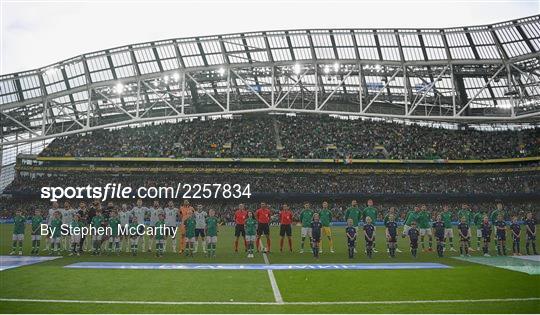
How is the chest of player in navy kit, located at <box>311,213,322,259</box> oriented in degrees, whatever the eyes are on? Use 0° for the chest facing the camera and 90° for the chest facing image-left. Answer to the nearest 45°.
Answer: approximately 0°

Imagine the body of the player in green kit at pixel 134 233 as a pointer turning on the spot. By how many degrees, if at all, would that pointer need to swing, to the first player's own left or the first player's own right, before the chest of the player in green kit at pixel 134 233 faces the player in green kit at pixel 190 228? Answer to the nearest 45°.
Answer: approximately 90° to the first player's own left

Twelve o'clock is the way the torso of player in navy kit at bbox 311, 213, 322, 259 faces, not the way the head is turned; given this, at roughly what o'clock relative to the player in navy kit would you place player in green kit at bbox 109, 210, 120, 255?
The player in green kit is roughly at 3 o'clock from the player in navy kit.

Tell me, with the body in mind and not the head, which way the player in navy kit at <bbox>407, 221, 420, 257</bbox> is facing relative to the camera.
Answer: toward the camera

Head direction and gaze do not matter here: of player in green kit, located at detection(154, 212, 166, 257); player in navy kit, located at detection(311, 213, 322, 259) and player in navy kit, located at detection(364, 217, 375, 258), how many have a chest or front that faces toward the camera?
3

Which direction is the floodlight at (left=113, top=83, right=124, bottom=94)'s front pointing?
toward the camera

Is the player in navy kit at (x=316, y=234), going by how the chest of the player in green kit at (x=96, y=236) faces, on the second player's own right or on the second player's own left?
on the second player's own left

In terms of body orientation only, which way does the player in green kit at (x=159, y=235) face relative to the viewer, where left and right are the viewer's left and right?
facing the viewer

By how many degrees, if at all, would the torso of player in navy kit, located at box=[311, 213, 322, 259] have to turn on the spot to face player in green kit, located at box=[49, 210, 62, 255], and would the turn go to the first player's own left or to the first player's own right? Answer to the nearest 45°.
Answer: approximately 90° to the first player's own right

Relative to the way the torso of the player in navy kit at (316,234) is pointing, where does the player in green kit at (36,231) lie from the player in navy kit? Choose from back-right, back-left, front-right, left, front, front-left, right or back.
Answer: right
